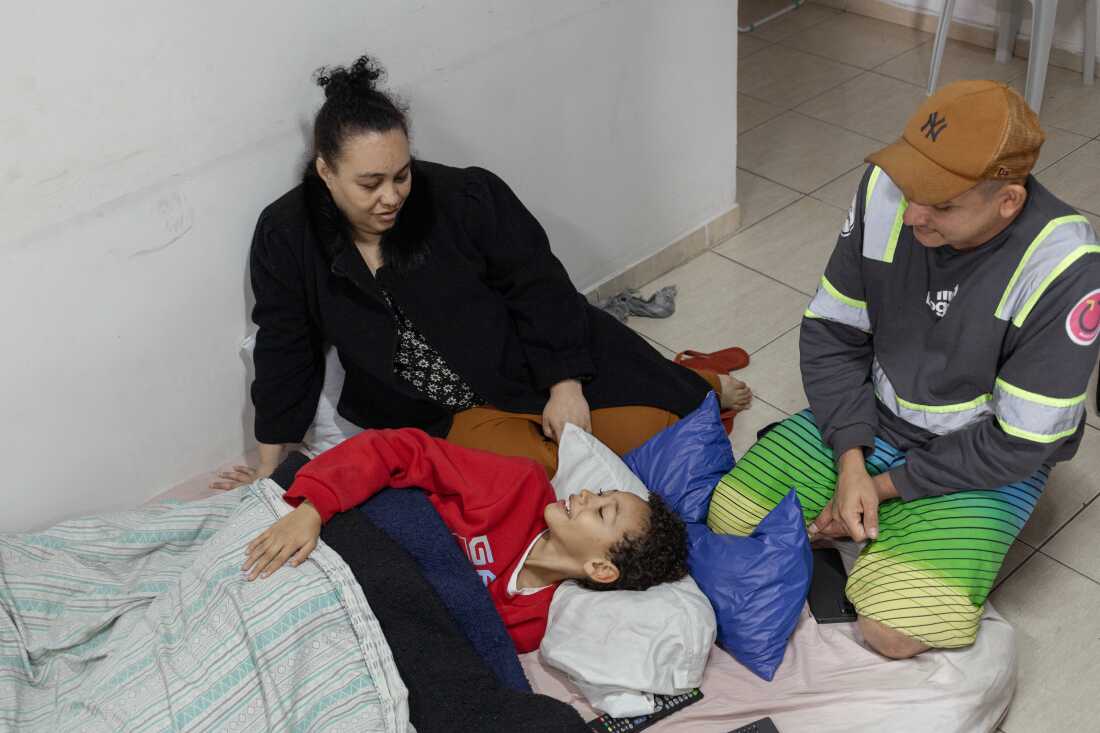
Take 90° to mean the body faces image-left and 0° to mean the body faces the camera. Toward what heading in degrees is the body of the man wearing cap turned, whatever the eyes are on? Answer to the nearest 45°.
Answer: approximately 45°

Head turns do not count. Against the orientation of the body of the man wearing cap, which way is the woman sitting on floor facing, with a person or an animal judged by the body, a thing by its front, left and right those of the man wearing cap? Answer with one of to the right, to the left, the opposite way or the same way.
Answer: to the left

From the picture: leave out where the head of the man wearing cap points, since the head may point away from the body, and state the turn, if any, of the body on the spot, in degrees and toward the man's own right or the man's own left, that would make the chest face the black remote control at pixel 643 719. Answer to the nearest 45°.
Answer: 0° — they already face it

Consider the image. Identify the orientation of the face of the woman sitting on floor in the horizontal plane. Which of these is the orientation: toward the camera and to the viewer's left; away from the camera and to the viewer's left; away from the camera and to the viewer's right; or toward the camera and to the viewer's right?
toward the camera and to the viewer's right

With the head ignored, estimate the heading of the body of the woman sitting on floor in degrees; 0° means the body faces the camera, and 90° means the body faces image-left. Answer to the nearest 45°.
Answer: approximately 315°

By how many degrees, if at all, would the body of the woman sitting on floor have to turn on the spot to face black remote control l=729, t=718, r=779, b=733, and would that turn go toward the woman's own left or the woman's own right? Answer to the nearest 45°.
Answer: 0° — they already face it

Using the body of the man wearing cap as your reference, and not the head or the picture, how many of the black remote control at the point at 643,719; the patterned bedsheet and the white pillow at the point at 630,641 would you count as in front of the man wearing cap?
3

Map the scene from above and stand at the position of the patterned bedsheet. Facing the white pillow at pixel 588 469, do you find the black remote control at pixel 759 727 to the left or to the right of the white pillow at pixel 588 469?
right
